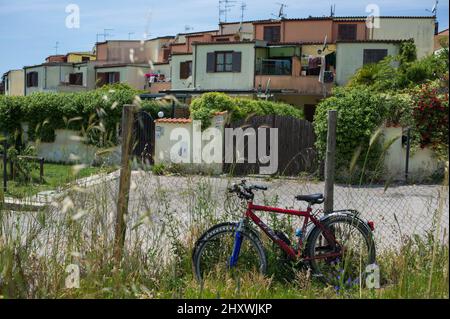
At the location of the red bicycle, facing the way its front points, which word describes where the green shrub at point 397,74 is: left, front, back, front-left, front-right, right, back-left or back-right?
right

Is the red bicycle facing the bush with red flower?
no

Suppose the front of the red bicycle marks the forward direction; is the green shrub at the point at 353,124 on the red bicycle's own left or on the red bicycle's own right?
on the red bicycle's own right

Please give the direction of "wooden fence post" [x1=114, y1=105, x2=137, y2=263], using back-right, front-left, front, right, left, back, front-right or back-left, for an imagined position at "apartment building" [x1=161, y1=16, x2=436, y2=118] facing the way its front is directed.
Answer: front

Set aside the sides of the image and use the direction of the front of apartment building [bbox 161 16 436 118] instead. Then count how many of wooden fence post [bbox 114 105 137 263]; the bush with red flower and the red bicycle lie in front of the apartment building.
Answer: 3

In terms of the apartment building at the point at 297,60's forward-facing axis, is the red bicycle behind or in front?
in front

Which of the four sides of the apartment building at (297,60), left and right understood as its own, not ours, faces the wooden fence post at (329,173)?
front

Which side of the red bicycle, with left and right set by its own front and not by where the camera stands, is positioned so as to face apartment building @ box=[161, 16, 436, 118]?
right

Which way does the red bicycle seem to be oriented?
to the viewer's left

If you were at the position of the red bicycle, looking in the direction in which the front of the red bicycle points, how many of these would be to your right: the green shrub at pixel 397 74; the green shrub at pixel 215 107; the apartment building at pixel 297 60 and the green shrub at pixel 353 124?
4

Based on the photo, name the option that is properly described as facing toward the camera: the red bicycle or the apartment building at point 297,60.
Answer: the apartment building

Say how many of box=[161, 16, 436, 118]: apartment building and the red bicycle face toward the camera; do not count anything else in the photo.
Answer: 1

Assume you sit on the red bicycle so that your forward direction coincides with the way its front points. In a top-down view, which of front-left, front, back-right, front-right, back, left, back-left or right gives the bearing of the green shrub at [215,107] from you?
right

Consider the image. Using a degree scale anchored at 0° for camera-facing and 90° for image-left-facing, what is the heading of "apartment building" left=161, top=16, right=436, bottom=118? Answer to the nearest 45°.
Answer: approximately 0°

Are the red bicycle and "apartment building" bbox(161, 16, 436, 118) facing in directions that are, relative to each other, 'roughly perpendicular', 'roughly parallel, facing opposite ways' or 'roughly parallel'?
roughly perpendicular

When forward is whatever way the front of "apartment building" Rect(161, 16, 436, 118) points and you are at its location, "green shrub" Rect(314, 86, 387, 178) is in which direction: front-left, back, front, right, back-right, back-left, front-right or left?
front

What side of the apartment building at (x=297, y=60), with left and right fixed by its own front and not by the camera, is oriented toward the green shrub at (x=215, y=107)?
front
